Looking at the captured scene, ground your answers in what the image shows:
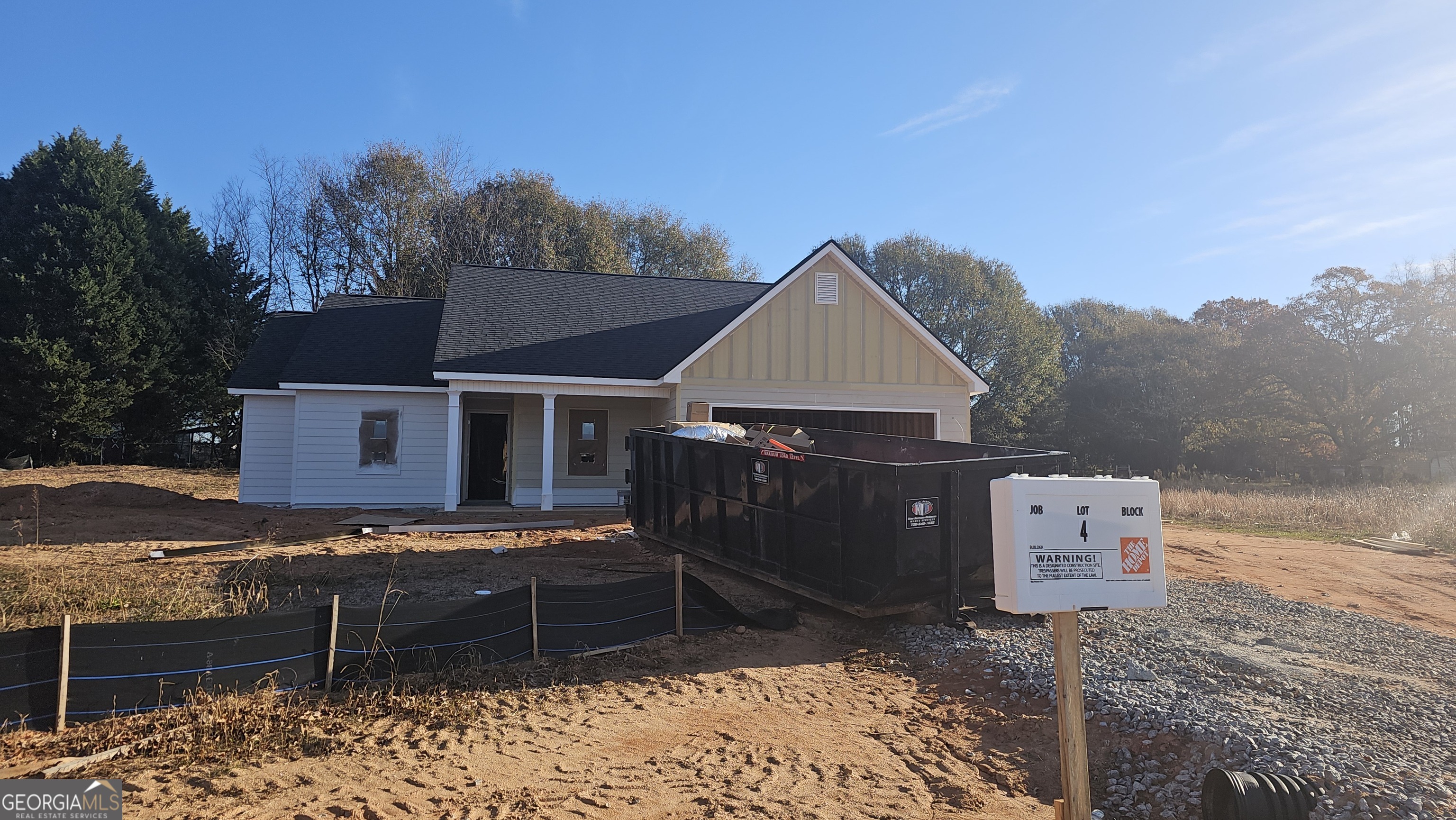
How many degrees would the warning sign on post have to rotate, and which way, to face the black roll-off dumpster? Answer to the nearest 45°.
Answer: approximately 135° to its right

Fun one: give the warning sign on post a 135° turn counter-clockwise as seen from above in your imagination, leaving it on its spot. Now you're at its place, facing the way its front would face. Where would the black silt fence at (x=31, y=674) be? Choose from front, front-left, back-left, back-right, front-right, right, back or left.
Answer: back-left

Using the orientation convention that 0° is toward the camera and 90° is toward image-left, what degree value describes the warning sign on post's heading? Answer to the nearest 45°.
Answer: approximately 0°

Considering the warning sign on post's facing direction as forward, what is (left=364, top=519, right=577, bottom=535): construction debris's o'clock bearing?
The construction debris is roughly at 4 o'clock from the warning sign on post.

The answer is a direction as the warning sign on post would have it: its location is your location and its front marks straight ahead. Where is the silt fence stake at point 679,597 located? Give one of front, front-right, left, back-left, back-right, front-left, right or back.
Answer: back-right

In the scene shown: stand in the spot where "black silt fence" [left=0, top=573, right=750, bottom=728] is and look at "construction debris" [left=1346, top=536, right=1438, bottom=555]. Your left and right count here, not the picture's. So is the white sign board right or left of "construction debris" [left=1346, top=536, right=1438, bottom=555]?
right

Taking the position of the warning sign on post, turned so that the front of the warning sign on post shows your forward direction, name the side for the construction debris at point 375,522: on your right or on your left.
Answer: on your right

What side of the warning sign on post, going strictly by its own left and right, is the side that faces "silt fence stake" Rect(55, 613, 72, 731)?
right

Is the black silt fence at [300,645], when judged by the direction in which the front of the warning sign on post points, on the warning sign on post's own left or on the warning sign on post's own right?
on the warning sign on post's own right

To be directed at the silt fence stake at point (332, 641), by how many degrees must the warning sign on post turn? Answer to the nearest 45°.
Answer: approximately 90° to its right

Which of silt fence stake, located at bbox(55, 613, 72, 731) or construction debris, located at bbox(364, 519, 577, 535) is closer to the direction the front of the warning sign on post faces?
the silt fence stake

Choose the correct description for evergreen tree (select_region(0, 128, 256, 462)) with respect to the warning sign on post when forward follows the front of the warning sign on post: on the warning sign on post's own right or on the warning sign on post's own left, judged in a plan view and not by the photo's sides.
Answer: on the warning sign on post's own right
